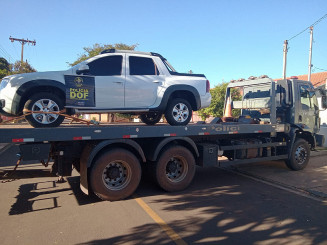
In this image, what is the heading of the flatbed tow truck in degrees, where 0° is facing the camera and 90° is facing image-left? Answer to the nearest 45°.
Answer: approximately 225°

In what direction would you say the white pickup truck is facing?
to the viewer's left
